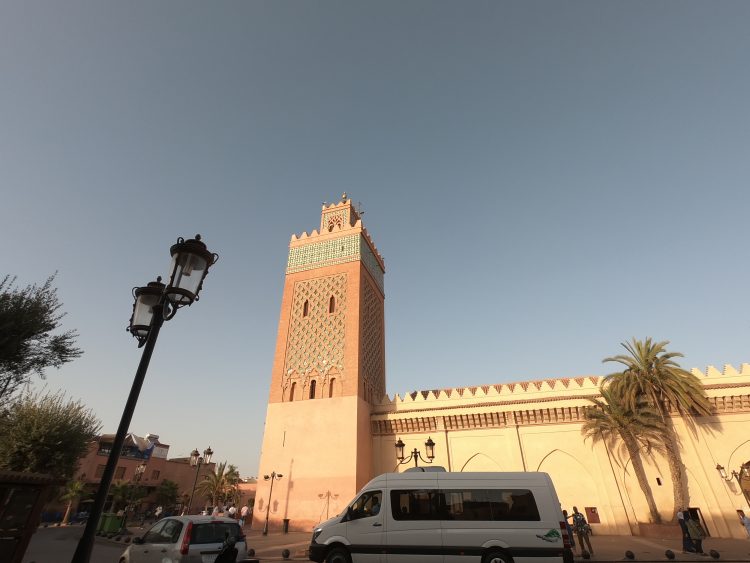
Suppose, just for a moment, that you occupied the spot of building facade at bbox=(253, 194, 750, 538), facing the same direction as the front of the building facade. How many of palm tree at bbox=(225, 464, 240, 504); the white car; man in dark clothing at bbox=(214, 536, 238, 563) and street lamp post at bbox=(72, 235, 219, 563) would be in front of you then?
3

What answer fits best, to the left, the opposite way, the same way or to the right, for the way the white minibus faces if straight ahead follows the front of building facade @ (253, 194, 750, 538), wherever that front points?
to the right

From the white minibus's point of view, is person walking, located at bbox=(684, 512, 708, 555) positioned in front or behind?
behind

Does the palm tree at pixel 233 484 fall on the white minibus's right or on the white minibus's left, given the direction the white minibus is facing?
on its right

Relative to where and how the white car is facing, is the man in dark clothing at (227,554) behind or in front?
behind

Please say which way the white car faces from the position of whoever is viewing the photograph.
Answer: facing away from the viewer and to the left of the viewer

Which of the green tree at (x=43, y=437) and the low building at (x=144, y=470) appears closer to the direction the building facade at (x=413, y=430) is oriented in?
the green tree

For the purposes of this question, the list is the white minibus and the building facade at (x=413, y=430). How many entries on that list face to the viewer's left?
1

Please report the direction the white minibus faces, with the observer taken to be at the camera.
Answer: facing to the left of the viewer

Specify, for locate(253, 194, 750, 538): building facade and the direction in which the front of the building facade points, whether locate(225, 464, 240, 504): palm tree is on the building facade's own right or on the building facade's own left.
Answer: on the building facade's own right
